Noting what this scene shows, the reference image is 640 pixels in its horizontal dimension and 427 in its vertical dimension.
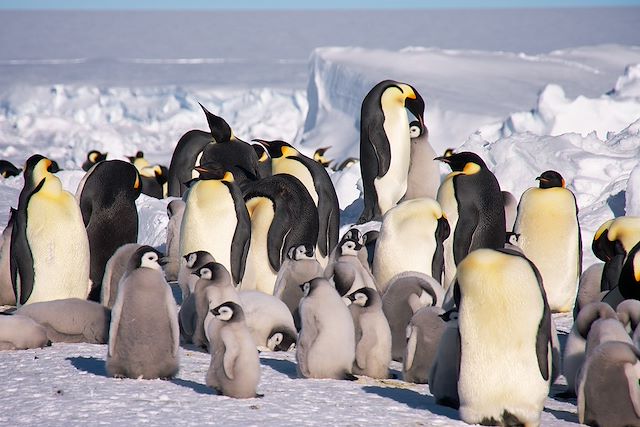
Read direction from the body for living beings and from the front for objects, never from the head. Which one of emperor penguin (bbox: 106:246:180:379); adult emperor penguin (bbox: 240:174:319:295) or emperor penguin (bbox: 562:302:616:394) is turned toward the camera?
emperor penguin (bbox: 106:246:180:379)

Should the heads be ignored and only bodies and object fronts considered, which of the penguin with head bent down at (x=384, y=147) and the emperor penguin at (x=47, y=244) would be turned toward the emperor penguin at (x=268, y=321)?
the emperor penguin at (x=47, y=244)

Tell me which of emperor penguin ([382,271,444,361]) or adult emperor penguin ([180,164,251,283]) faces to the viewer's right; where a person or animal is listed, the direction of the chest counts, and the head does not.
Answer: the emperor penguin

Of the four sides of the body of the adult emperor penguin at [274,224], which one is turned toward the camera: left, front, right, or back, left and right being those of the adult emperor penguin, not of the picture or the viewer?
left

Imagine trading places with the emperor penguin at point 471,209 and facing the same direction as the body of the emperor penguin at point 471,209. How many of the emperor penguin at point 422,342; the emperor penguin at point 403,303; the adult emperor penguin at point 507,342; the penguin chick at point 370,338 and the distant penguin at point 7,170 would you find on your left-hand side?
4

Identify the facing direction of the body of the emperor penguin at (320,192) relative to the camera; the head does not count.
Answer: to the viewer's left

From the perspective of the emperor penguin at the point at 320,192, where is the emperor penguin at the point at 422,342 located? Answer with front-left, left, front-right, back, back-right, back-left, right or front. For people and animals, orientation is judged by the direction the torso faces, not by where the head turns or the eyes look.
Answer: left

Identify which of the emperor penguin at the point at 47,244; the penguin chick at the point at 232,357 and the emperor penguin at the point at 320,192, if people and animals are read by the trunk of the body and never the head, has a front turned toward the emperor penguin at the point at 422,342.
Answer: the emperor penguin at the point at 47,244

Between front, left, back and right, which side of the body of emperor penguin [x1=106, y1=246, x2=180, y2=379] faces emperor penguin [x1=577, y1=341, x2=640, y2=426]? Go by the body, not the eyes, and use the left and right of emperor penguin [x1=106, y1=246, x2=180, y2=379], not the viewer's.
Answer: left

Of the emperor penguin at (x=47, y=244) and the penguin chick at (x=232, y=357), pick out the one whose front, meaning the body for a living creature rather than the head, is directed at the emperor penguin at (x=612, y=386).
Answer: the emperor penguin at (x=47, y=244)

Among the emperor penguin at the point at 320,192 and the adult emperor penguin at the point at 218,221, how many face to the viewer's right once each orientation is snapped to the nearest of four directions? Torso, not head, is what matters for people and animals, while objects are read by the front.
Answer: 0

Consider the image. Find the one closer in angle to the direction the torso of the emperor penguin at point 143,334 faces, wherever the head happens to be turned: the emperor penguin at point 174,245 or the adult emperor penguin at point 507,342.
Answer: the adult emperor penguin

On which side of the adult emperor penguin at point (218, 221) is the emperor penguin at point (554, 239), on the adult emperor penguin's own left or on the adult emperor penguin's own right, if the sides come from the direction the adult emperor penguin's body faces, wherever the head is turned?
on the adult emperor penguin's own left

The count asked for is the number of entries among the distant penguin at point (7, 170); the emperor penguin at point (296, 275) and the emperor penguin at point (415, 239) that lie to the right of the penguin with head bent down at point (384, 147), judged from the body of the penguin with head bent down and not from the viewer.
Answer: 2
